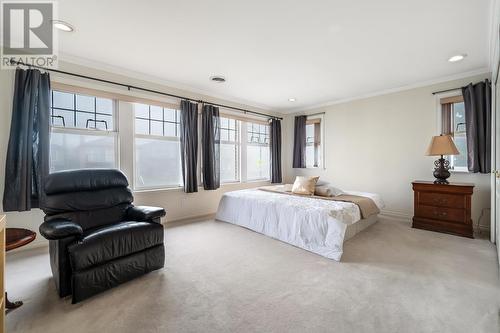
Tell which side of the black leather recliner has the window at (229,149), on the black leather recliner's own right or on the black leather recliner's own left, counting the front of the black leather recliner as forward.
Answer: on the black leather recliner's own left

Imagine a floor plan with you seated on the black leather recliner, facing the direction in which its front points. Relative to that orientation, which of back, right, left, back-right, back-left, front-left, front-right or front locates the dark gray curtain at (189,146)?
left

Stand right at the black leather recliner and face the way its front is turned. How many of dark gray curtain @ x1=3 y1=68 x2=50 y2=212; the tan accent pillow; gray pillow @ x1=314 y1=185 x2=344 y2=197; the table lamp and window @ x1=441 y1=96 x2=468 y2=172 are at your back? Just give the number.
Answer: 1

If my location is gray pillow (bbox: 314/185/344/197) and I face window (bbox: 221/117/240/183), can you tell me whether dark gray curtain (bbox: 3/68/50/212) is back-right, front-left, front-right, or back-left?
front-left

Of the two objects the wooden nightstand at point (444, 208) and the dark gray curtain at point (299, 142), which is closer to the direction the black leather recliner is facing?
the wooden nightstand

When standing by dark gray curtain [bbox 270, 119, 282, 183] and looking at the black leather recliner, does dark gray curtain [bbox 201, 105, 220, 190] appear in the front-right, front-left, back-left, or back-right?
front-right

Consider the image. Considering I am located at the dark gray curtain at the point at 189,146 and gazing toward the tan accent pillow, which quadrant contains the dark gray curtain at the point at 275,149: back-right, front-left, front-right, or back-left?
front-left

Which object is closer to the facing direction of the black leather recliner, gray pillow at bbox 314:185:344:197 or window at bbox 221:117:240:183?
the gray pillow

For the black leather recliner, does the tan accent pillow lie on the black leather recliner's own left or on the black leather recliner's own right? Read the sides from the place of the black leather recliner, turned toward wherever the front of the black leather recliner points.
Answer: on the black leather recliner's own left

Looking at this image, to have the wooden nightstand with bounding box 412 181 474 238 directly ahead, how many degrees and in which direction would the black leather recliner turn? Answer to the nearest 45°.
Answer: approximately 45° to its left

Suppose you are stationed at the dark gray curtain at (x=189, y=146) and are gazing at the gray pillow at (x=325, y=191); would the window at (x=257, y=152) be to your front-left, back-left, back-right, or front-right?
front-left

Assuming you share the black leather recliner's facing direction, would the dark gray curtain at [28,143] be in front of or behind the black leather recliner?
behind

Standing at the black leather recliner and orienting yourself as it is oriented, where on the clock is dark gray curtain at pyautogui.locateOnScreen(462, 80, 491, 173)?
The dark gray curtain is roughly at 11 o'clock from the black leather recliner.

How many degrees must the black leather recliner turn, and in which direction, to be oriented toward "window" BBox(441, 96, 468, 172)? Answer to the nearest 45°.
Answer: approximately 45° to its left
